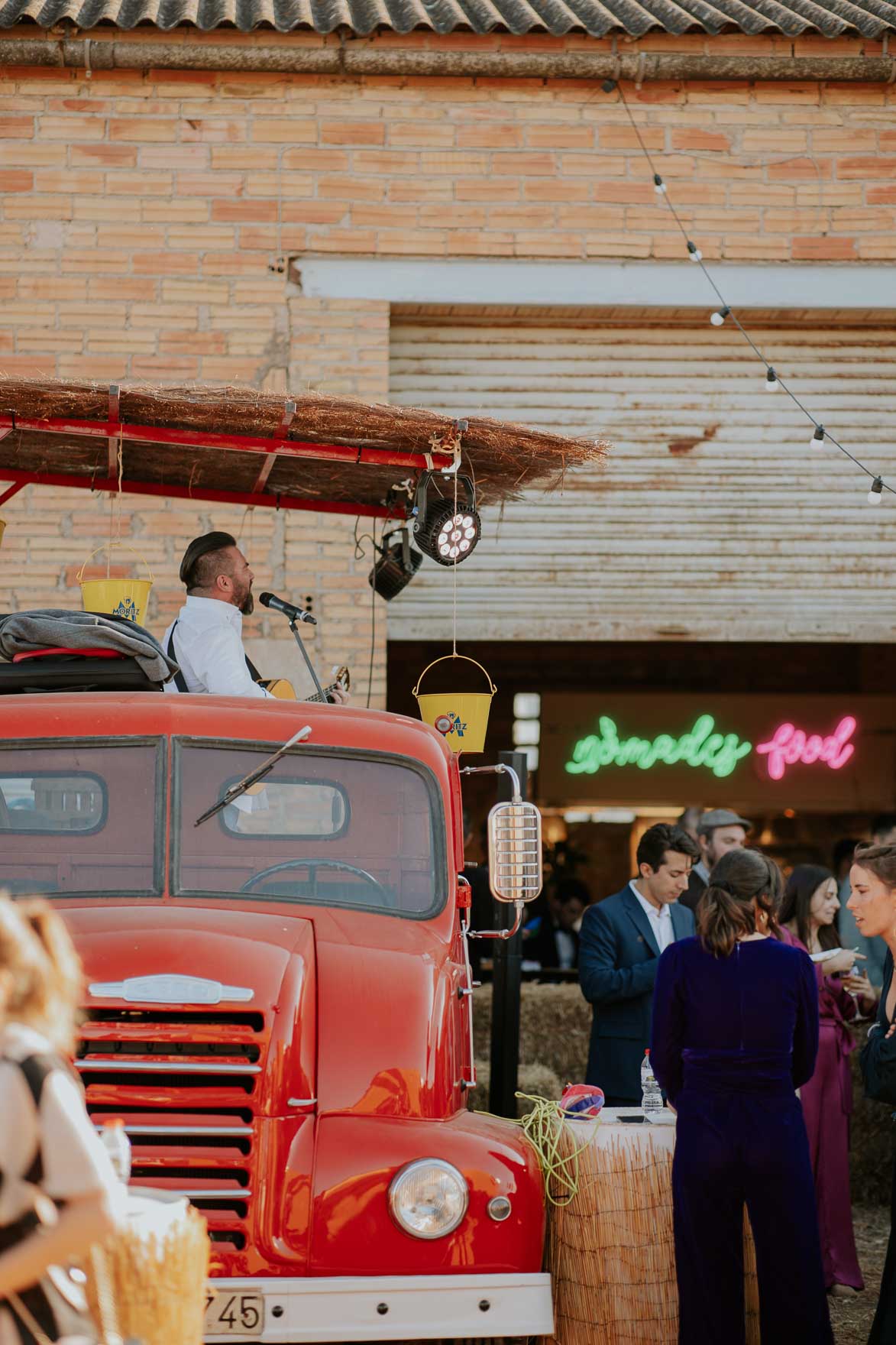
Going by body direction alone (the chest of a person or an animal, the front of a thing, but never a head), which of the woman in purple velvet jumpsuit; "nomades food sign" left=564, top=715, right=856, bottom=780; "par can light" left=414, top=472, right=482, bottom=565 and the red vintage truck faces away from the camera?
the woman in purple velvet jumpsuit

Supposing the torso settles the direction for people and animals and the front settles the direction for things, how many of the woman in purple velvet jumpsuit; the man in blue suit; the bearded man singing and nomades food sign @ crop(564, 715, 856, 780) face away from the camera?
1

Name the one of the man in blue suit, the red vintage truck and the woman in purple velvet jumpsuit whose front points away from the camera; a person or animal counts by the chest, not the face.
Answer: the woman in purple velvet jumpsuit

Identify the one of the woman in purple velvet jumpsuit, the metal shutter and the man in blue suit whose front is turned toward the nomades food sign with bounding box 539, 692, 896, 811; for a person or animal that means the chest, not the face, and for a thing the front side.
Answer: the woman in purple velvet jumpsuit

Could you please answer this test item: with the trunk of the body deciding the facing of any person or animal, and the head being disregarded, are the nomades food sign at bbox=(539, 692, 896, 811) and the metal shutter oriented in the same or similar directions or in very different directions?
same or similar directions

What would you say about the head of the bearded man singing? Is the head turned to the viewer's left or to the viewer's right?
to the viewer's right

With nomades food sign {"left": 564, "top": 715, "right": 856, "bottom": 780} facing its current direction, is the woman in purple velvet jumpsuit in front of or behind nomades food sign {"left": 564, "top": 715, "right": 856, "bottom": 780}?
in front

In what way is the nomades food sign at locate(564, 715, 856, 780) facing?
toward the camera

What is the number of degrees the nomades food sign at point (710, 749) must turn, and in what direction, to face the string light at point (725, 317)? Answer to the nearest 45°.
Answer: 0° — it already faces it

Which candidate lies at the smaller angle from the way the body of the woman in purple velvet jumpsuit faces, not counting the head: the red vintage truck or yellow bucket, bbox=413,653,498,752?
the yellow bucket

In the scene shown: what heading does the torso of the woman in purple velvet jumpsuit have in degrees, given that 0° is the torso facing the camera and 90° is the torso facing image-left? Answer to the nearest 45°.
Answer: approximately 180°

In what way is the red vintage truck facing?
toward the camera

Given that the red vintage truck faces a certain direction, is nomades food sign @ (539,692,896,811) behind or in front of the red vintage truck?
behind

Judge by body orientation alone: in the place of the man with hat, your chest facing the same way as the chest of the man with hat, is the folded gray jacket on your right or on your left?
on your right

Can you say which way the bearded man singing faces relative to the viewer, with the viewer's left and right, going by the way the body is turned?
facing to the right of the viewer

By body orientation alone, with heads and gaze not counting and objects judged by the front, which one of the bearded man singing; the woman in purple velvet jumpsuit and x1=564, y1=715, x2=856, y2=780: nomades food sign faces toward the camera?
the nomades food sign
